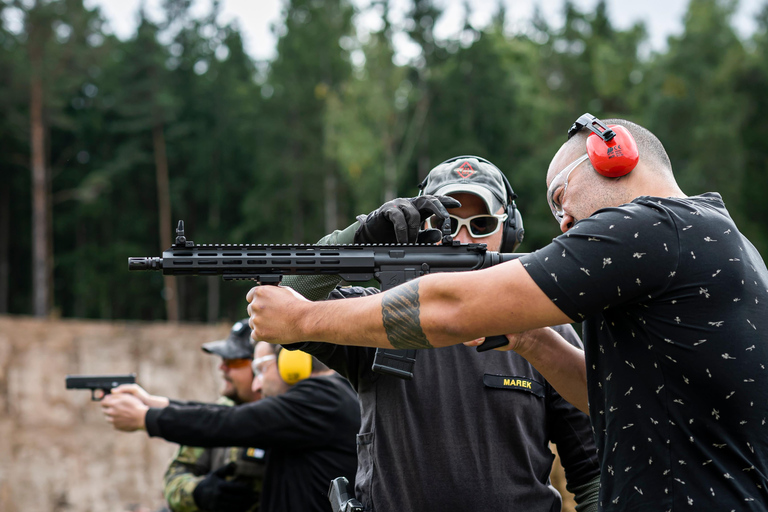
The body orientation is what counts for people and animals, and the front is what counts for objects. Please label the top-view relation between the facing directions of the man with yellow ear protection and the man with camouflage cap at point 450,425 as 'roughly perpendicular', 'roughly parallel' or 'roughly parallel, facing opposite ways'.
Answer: roughly perpendicular

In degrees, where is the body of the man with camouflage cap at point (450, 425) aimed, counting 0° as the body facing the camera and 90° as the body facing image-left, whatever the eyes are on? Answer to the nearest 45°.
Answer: approximately 0°

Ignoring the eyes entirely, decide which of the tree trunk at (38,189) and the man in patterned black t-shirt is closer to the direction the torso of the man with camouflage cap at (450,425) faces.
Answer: the man in patterned black t-shirt

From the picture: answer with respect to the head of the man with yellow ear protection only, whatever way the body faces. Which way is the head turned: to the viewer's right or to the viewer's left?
to the viewer's left

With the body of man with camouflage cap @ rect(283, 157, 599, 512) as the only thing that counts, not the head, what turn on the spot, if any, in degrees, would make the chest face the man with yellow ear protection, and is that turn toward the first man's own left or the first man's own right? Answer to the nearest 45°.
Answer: approximately 135° to the first man's own right

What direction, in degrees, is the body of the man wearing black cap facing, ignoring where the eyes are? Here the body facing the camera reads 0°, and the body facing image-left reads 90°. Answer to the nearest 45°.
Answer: approximately 45°

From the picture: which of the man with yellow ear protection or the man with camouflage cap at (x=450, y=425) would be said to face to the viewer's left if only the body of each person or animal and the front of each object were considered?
the man with yellow ear protection

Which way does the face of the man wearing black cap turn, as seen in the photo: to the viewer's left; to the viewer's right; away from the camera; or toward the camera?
to the viewer's left

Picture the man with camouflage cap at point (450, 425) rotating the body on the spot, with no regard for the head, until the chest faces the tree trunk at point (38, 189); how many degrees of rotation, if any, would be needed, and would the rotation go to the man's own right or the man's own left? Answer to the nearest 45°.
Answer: approximately 135° to the man's own right

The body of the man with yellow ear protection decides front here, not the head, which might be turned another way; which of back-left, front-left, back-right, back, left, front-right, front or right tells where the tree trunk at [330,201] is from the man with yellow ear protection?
right

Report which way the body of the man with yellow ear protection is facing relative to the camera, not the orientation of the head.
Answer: to the viewer's left
